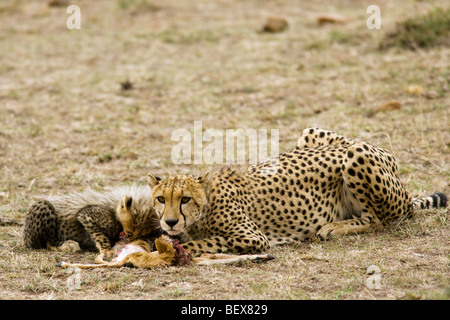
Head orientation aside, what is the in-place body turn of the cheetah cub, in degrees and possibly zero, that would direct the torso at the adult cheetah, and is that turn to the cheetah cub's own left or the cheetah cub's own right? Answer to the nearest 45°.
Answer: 0° — it already faces it

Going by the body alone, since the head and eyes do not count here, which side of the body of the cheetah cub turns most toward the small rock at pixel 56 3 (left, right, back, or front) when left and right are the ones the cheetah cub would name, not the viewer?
left

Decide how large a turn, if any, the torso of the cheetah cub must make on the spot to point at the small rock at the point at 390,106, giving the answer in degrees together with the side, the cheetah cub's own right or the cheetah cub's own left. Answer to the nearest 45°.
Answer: approximately 45° to the cheetah cub's own left

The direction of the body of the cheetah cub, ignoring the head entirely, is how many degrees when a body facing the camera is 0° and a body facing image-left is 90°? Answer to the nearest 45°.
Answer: approximately 270°

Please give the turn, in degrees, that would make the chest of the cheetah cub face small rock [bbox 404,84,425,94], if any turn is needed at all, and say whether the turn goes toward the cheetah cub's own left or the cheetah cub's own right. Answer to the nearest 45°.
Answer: approximately 45° to the cheetah cub's own left

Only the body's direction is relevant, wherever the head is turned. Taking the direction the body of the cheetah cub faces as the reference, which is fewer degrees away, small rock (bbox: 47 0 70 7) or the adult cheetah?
the adult cheetah
